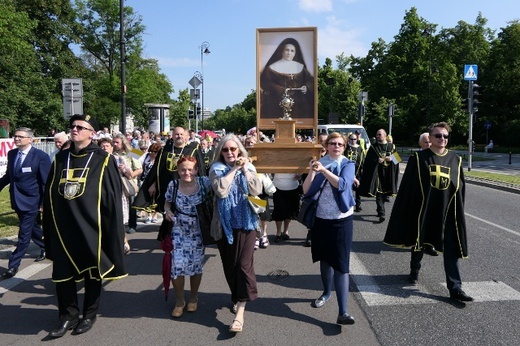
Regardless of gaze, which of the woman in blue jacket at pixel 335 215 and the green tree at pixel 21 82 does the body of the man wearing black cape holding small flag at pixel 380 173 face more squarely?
the woman in blue jacket

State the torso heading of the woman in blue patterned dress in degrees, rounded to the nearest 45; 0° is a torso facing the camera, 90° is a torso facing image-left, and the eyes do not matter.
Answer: approximately 0°

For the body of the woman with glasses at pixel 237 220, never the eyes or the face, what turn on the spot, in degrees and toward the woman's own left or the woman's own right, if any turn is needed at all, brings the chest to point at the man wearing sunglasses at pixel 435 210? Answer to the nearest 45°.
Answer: approximately 90° to the woman's own left

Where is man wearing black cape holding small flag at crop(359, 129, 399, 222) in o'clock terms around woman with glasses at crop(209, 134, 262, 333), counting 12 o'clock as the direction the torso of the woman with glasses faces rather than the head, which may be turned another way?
The man wearing black cape holding small flag is roughly at 7 o'clock from the woman with glasses.

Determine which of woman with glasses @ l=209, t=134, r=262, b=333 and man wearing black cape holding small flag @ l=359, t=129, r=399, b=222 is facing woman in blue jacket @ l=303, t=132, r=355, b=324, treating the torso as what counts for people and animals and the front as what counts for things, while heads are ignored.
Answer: the man wearing black cape holding small flag

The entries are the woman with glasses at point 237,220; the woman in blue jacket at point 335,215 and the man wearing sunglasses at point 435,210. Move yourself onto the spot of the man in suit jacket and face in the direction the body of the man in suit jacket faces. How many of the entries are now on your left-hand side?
3
